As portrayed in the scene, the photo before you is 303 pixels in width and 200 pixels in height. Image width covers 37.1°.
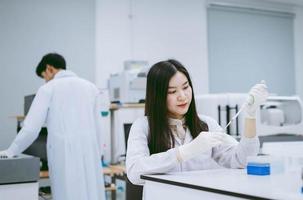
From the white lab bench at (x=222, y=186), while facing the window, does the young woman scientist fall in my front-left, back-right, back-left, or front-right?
front-left

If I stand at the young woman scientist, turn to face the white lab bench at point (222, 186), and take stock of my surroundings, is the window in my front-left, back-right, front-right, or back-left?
back-left

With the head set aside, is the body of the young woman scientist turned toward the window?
no

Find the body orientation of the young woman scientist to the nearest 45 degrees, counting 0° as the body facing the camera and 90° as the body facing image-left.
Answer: approximately 315°

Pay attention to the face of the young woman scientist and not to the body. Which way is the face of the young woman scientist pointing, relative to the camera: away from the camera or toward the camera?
toward the camera
